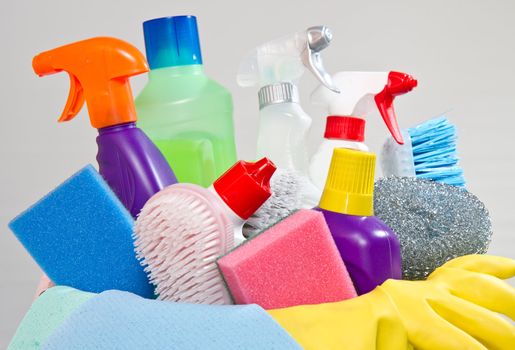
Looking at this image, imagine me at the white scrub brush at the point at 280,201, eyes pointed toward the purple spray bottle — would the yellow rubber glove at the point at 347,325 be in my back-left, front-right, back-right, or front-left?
back-left

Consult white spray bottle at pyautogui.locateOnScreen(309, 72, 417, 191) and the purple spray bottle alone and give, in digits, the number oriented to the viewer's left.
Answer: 1

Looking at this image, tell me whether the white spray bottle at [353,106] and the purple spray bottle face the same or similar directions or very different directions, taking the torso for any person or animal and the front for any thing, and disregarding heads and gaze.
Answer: very different directions

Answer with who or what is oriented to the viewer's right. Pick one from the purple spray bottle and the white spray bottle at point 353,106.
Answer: the white spray bottle

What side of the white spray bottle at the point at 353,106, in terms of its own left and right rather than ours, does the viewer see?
right

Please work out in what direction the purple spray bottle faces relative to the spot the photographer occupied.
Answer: facing to the left of the viewer
